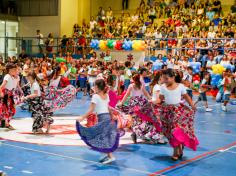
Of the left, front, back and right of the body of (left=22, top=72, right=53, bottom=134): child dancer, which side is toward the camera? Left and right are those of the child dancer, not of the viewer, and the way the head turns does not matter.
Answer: left

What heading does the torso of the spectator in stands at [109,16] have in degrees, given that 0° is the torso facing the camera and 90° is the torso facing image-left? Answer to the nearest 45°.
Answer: approximately 0°

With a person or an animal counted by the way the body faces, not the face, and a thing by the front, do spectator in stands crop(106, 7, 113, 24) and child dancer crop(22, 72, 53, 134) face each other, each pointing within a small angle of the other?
no

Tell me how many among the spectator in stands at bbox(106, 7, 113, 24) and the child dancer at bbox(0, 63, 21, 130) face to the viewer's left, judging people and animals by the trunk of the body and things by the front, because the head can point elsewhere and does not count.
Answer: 0

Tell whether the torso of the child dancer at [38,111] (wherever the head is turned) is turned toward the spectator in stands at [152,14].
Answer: no

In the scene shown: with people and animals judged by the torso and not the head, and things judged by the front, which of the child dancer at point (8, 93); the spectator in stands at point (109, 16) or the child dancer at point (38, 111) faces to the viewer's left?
the child dancer at point (38, 111)

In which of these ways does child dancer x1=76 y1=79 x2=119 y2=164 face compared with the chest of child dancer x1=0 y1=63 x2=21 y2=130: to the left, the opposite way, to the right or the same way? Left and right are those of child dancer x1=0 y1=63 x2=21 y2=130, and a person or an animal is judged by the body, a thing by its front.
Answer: the opposite way

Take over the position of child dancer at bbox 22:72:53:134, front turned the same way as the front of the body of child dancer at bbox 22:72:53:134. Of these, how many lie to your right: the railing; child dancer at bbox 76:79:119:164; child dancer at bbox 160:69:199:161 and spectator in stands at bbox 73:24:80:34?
2

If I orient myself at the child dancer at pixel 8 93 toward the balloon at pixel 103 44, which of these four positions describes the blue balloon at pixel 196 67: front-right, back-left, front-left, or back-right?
front-right

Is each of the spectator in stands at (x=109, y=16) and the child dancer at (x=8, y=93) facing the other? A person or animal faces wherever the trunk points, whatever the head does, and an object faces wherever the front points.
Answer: no

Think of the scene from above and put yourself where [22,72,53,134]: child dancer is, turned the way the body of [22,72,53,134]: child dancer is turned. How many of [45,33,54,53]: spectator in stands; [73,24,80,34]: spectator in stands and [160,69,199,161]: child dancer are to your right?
2

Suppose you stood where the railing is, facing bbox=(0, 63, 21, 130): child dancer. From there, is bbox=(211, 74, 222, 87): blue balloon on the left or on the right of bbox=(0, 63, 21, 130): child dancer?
left

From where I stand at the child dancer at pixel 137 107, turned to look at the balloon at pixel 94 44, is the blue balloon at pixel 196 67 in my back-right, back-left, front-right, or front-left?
front-right

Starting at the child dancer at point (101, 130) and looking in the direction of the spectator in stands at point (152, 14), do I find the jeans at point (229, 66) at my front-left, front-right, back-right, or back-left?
front-right

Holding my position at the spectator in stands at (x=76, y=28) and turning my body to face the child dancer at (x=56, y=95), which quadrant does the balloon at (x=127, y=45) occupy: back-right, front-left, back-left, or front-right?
front-left

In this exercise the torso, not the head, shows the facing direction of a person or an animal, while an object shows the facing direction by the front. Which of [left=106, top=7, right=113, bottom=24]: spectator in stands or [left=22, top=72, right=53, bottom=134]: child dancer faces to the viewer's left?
the child dancer

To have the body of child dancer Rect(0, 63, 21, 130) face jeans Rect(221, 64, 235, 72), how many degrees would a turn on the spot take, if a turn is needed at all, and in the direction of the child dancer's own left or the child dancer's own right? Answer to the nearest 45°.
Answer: approximately 90° to the child dancer's own left

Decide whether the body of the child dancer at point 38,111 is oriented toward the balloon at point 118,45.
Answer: no
